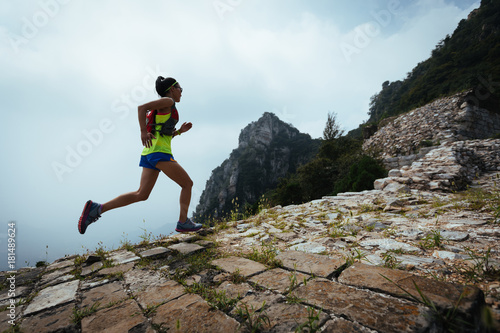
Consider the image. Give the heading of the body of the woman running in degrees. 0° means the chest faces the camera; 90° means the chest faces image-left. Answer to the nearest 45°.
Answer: approximately 270°

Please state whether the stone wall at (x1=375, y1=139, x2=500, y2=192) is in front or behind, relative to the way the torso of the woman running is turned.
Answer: in front

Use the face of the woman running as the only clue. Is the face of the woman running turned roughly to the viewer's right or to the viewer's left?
to the viewer's right

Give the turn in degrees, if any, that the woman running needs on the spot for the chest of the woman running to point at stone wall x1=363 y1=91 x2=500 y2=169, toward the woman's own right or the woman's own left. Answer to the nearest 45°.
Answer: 0° — they already face it
